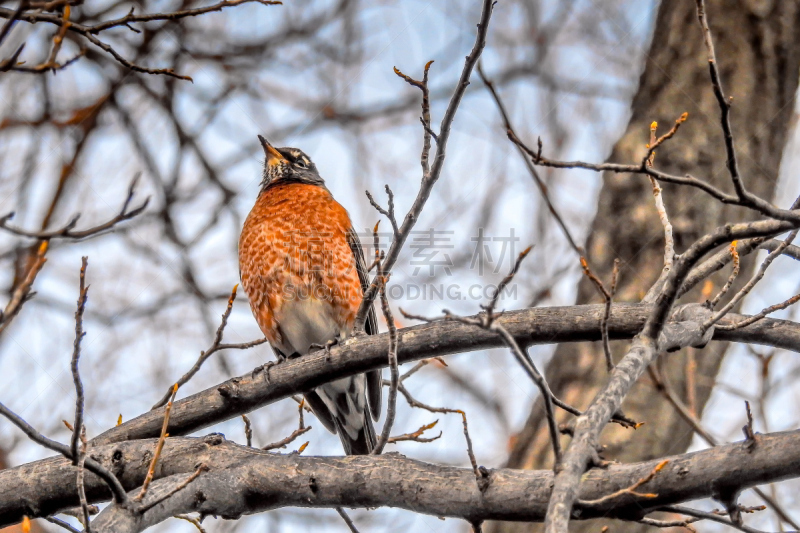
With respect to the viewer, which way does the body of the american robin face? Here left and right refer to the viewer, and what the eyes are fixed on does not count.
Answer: facing the viewer and to the left of the viewer

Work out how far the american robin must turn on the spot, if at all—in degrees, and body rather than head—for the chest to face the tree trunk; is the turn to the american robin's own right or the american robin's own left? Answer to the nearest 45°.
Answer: approximately 135° to the american robin's own left
